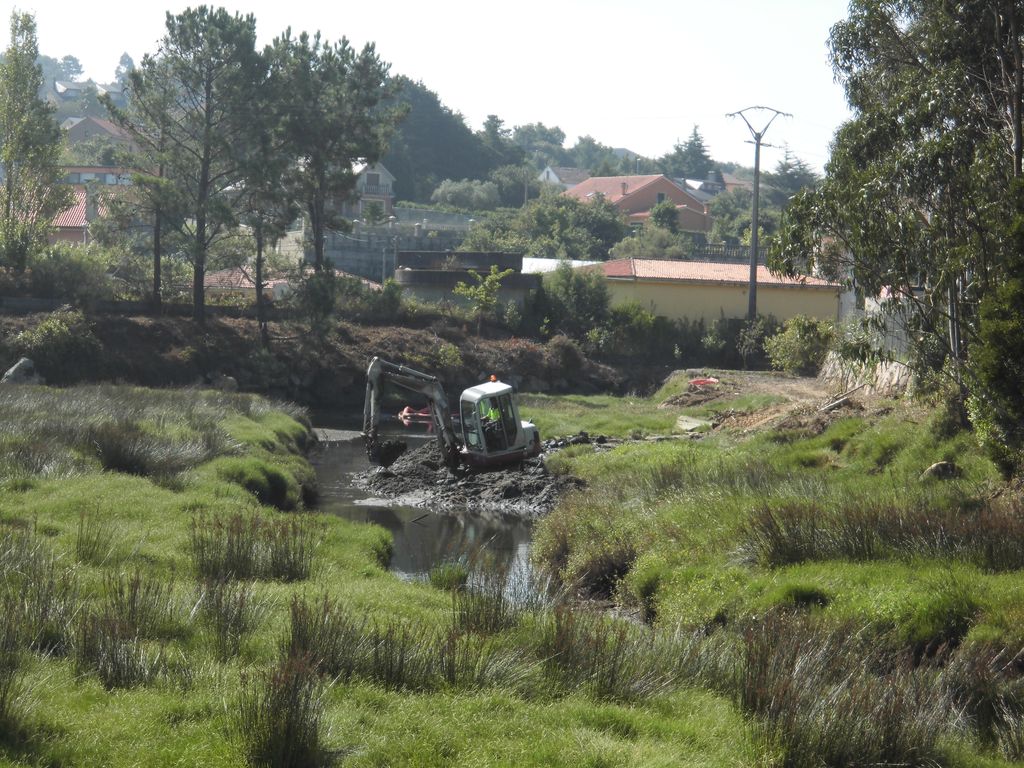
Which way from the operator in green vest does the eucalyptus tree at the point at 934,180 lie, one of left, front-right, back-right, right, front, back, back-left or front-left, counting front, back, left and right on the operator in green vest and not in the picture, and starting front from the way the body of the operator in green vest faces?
back-left

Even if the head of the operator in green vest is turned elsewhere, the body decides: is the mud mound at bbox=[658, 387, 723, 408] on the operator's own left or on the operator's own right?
on the operator's own right

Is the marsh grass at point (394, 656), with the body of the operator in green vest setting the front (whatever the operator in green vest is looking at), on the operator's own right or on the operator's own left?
on the operator's own left

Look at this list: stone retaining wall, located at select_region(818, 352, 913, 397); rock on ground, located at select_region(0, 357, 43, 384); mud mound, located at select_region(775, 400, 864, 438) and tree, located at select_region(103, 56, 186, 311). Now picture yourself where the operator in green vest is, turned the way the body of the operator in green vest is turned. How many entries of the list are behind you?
2

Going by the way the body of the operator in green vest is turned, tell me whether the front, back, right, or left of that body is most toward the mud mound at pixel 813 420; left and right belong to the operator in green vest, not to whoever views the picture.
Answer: back

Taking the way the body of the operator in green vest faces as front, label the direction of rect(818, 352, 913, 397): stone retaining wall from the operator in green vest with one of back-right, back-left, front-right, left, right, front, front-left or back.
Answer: back

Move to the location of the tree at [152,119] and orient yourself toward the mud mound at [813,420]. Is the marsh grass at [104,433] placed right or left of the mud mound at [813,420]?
right

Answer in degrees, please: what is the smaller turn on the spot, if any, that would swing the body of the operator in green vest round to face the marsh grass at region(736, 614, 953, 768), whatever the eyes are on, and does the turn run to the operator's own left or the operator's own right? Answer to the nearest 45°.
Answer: approximately 90° to the operator's own left

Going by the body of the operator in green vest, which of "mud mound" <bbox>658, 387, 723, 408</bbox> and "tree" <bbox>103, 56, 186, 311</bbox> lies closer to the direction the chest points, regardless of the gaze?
the tree

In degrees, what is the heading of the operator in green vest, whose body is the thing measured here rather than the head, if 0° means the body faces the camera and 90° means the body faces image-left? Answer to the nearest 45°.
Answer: approximately 90°

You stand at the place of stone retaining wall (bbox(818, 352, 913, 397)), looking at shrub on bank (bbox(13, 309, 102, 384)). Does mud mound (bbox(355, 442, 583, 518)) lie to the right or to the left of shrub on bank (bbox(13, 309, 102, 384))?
left
